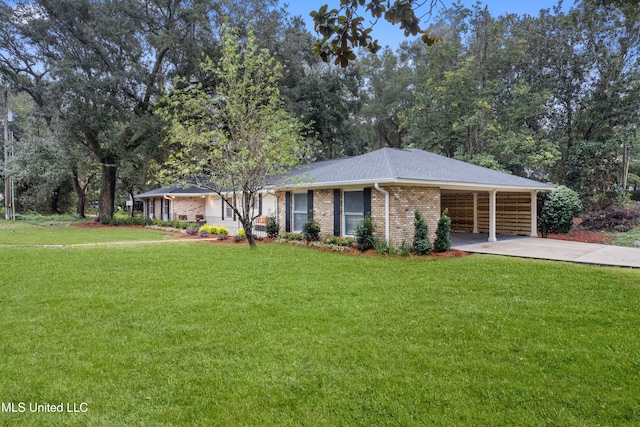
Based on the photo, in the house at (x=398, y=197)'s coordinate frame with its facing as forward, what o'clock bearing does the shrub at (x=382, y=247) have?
The shrub is roughly at 11 o'clock from the house.

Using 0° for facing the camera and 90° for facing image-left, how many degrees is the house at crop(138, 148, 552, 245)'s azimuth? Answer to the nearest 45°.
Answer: approximately 45°

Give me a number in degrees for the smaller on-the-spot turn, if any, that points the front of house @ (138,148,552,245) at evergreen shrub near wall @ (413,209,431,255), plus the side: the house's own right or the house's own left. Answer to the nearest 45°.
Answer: approximately 45° to the house's own left

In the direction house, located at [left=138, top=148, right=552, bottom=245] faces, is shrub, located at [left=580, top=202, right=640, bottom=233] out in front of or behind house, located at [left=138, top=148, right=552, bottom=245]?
behind
